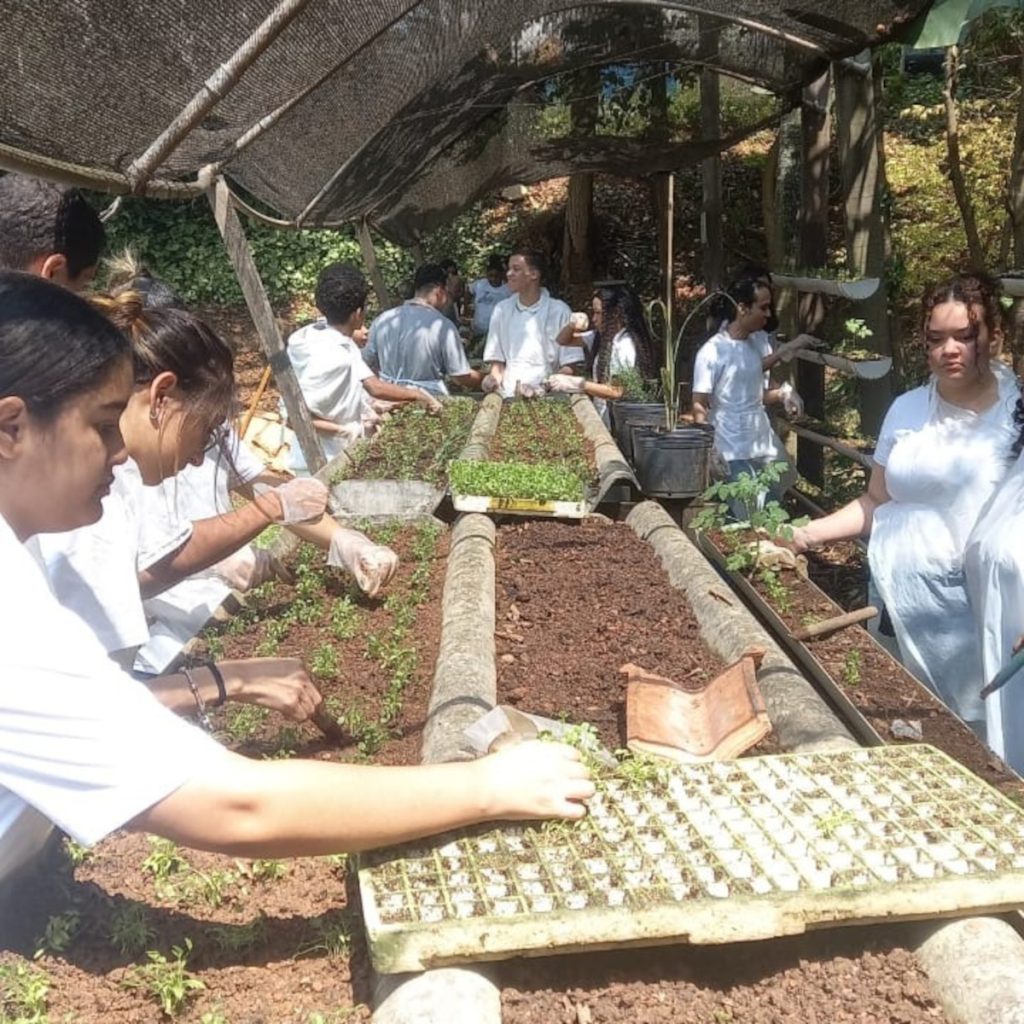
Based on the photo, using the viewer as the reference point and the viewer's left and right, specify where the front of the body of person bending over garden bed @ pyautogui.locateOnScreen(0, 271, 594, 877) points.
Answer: facing to the right of the viewer

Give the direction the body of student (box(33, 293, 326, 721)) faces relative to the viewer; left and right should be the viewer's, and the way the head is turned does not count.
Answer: facing to the right of the viewer

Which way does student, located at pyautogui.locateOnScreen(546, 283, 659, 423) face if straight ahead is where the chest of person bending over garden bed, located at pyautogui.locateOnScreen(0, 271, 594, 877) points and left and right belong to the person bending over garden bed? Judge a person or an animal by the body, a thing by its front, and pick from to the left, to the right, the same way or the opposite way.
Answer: the opposite way

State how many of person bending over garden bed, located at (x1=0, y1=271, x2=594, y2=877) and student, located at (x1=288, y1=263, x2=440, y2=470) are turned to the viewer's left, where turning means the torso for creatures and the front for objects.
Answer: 0

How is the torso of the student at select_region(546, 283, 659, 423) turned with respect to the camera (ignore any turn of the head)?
to the viewer's left

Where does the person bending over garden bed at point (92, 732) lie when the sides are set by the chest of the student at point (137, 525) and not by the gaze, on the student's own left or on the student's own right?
on the student's own right

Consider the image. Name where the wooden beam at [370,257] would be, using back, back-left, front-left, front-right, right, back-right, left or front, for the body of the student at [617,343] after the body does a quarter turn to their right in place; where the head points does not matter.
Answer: front-left

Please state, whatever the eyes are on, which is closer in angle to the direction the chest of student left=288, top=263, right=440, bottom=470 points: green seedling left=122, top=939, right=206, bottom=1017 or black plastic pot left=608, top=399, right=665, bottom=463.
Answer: the black plastic pot

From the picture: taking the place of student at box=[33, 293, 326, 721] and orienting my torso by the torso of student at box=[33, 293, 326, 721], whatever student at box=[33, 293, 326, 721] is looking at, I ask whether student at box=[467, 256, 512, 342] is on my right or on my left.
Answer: on my left

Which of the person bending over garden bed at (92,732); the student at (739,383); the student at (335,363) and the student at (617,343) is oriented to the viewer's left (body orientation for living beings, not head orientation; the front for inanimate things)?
the student at (617,343)

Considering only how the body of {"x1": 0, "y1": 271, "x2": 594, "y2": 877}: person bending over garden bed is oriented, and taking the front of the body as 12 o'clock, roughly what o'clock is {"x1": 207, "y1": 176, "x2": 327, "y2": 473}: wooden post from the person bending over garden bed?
The wooden post is roughly at 9 o'clock from the person bending over garden bed.

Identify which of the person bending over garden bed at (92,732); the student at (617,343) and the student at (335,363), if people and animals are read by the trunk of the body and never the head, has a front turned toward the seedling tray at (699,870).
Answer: the person bending over garden bed

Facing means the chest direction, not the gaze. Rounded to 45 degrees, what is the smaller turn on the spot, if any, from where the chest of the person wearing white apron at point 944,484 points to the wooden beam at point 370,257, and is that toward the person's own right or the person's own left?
approximately 90° to the person's own right

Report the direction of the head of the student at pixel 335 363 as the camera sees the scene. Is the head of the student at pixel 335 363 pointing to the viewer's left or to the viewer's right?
to the viewer's right

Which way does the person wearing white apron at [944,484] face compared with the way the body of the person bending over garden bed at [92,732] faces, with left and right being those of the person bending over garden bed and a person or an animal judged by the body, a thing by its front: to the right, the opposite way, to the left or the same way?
the opposite way
